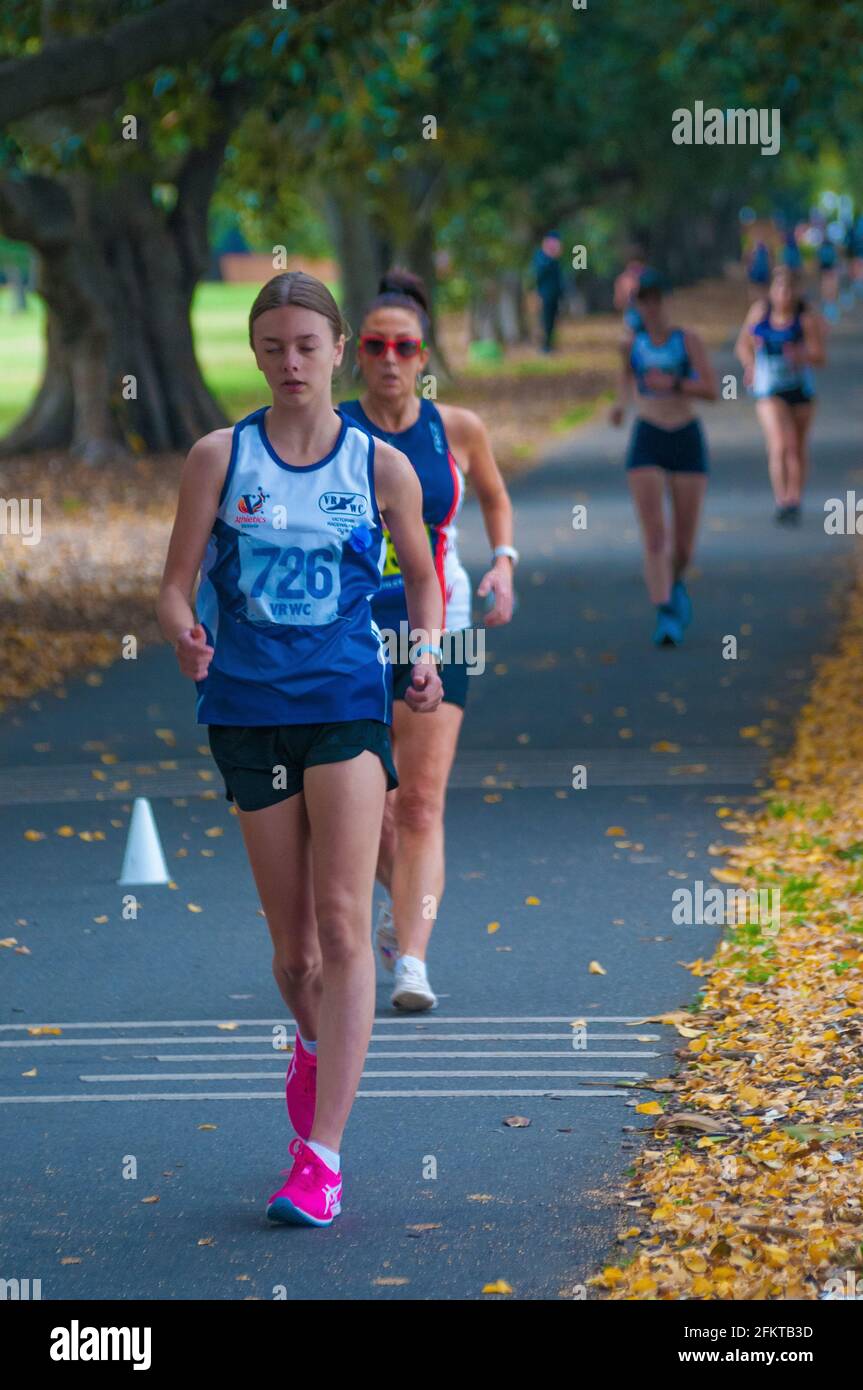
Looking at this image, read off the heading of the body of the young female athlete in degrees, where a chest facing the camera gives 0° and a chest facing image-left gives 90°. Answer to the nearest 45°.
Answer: approximately 0°

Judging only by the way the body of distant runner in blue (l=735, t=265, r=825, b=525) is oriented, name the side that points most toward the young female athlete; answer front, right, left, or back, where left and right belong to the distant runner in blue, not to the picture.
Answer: front

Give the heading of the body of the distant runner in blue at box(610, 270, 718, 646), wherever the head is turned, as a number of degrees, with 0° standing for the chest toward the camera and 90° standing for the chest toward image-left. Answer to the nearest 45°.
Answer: approximately 0°

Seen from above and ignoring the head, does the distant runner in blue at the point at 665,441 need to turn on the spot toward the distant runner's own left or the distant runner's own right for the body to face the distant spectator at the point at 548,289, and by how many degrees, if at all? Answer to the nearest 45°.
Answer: approximately 180°

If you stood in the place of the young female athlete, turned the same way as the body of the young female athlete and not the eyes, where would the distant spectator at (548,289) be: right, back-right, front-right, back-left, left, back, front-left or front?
back

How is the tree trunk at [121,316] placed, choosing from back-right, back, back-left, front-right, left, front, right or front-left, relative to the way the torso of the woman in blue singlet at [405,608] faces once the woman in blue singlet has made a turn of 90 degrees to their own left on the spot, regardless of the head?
left

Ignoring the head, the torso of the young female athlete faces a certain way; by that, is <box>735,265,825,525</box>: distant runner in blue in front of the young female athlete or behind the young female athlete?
behind
